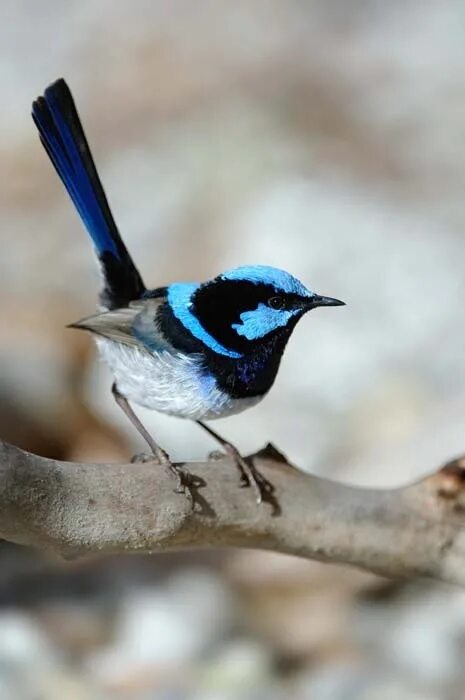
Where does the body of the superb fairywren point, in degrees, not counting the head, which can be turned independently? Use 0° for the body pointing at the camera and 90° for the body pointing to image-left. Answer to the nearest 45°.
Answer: approximately 270°
